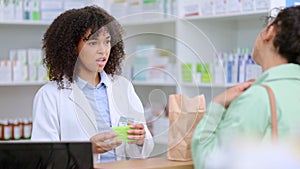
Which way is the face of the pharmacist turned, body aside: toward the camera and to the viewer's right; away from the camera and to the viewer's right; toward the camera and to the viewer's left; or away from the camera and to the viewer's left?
toward the camera and to the viewer's right

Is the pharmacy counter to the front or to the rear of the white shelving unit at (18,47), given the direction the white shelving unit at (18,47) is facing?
to the front

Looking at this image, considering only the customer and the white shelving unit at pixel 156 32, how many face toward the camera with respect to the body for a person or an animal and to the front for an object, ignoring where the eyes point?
1

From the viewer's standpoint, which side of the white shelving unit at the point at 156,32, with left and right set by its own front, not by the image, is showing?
front

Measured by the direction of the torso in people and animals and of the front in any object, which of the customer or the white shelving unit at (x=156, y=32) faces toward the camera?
the white shelving unit

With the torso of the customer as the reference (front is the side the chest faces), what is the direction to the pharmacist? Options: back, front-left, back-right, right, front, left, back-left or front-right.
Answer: front

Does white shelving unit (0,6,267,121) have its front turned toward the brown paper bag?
yes

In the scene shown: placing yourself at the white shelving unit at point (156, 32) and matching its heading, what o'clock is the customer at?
The customer is roughly at 12 o'clock from the white shelving unit.

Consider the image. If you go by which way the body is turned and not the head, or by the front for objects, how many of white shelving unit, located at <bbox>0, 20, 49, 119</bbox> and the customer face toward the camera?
1

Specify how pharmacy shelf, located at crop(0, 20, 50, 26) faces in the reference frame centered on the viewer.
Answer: facing the viewer

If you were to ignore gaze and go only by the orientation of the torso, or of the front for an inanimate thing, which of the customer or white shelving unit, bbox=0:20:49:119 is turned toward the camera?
the white shelving unit

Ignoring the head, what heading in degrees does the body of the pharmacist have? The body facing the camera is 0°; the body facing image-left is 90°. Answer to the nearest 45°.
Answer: approximately 315°

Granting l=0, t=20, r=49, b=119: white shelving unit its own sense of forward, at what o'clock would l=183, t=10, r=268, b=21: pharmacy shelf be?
The pharmacy shelf is roughly at 10 o'clock from the white shelving unit.

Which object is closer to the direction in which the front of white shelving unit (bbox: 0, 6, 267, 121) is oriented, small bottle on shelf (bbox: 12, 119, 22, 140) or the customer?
the customer

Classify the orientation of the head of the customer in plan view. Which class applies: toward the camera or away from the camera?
away from the camera
